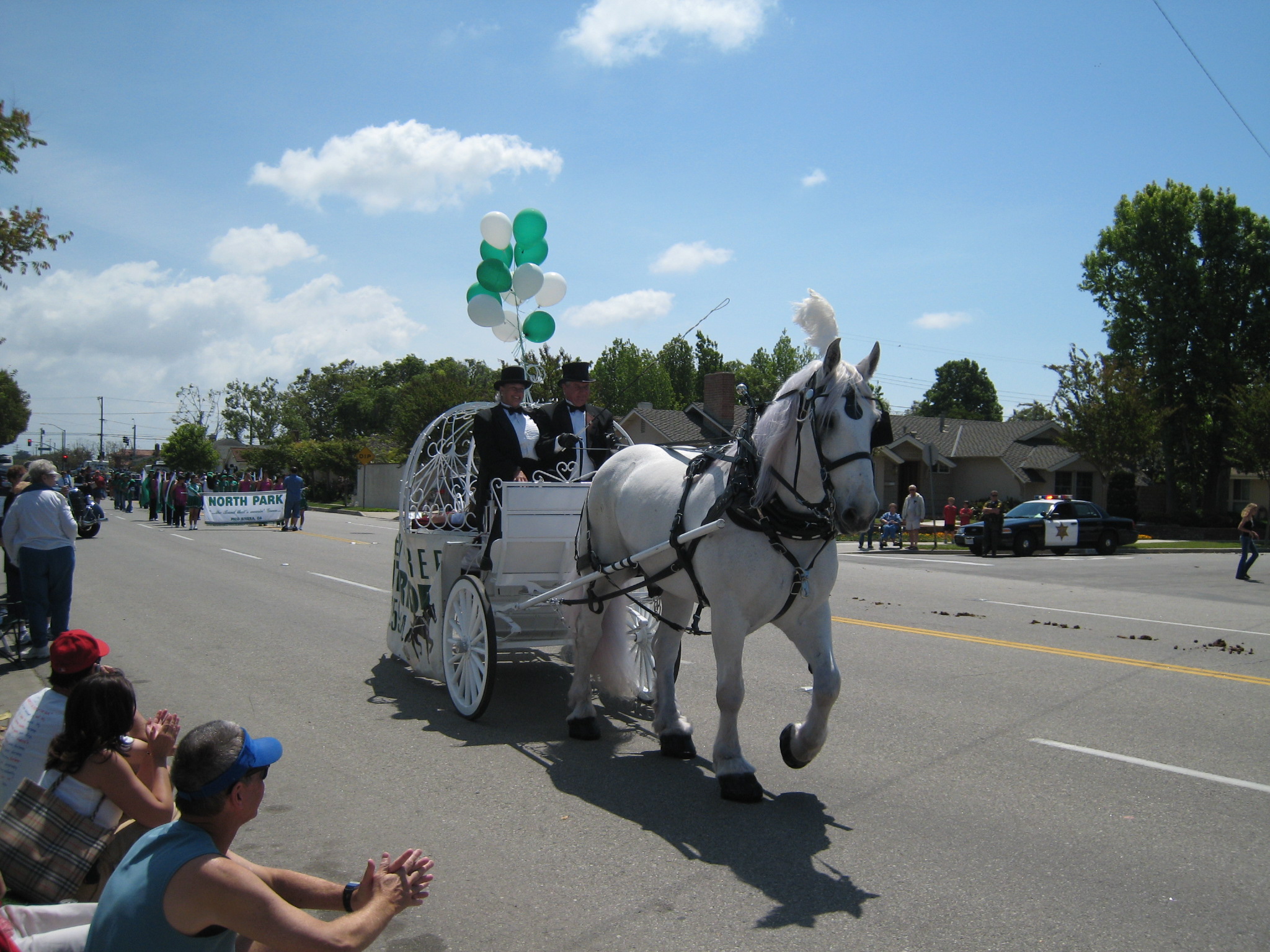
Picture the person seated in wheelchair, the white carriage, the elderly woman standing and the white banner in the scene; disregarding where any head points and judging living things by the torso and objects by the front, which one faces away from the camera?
the elderly woman standing

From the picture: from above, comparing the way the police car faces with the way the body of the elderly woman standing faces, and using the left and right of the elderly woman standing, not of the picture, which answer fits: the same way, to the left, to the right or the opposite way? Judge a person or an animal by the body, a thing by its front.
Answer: to the left

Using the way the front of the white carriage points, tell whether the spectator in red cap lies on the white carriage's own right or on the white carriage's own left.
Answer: on the white carriage's own right

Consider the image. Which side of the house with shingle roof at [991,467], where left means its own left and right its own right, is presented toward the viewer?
front

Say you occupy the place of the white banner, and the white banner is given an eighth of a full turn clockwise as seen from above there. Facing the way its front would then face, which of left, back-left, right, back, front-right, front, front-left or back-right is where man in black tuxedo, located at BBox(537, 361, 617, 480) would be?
front-left

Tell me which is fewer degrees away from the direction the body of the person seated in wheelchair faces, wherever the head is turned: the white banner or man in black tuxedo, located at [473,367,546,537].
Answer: the man in black tuxedo

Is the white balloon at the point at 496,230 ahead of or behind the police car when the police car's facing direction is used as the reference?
ahead

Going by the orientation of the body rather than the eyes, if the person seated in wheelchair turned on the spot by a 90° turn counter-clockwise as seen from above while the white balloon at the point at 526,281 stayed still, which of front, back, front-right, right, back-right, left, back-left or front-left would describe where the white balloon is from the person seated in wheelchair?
right

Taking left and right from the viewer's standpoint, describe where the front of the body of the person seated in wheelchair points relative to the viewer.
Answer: facing the viewer

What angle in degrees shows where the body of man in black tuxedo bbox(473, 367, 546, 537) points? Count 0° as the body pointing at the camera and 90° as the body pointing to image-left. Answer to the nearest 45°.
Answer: approximately 315°

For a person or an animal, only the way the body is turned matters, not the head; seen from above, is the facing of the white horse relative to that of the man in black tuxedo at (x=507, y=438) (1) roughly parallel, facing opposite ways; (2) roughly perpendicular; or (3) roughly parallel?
roughly parallel

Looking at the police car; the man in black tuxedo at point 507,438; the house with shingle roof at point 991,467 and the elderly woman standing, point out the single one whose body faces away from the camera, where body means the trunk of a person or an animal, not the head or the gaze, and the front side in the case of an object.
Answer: the elderly woman standing

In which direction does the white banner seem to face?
toward the camera

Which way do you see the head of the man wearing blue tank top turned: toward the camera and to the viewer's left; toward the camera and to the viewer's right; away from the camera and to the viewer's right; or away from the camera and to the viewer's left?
away from the camera and to the viewer's right

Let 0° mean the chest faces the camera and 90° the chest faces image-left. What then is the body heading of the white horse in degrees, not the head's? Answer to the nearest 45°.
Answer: approximately 315°

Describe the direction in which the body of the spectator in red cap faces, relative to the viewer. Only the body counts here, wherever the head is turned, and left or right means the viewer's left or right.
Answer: facing away from the viewer and to the right of the viewer

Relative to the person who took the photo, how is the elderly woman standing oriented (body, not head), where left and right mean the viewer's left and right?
facing away from the viewer

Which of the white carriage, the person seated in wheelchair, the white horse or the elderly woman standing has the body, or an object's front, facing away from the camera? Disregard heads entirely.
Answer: the elderly woman standing

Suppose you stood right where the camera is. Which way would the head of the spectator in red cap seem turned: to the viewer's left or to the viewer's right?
to the viewer's right
